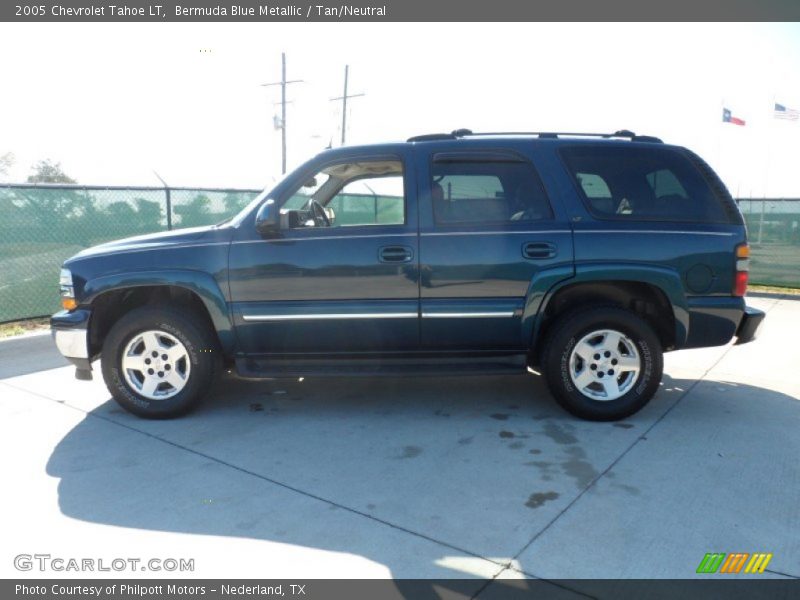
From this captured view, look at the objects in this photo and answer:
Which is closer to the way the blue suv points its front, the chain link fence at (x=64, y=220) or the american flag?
the chain link fence

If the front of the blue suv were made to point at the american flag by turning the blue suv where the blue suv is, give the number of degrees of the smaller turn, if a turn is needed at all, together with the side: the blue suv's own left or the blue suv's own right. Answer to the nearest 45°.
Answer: approximately 135° to the blue suv's own right

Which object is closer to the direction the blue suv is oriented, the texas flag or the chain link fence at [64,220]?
the chain link fence

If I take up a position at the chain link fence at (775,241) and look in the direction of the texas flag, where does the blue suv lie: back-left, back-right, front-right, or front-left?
back-left

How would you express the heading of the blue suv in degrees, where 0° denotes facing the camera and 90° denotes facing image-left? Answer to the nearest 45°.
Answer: approximately 90°

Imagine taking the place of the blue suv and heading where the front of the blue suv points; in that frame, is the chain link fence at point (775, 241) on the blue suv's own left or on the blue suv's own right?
on the blue suv's own right

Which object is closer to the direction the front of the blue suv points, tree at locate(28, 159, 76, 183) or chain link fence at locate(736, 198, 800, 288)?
the tree

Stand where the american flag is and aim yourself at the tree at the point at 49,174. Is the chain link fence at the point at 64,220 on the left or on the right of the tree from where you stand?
left

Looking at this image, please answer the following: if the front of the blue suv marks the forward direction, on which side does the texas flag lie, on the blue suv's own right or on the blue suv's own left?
on the blue suv's own right

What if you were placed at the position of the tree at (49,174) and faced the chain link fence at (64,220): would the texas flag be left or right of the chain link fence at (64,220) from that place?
left

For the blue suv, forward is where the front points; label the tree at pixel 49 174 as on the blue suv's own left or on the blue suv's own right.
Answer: on the blue suv's own right

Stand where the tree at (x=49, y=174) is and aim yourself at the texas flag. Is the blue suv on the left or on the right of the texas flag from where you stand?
right
